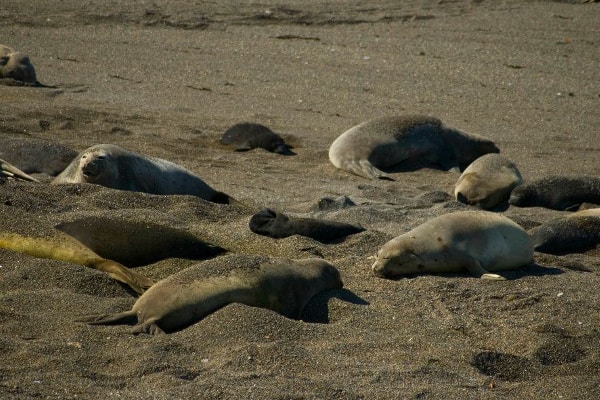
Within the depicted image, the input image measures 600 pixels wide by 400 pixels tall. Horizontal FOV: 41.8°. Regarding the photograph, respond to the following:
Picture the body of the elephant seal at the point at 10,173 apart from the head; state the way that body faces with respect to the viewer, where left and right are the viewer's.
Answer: facing to the left of the viewer

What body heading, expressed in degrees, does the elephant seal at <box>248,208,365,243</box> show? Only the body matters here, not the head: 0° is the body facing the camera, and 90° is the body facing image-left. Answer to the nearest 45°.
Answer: approximately 90°

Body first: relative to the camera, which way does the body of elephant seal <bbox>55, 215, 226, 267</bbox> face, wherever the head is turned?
to the viewer's left

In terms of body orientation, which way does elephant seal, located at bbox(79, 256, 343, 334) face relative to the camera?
to the viewer's right

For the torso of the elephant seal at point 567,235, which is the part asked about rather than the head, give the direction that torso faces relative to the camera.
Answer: to the viewer's left

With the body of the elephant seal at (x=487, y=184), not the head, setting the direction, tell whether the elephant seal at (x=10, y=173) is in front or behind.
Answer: in front

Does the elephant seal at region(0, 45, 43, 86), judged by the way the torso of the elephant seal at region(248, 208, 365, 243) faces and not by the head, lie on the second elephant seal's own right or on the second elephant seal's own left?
on the second elephant seal's own right

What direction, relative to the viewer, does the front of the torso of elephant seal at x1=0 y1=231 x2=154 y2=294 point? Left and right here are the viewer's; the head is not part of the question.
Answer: facing to the left of the viewer

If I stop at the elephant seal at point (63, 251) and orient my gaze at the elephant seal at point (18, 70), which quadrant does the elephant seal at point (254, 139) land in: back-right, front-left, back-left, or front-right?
front-right

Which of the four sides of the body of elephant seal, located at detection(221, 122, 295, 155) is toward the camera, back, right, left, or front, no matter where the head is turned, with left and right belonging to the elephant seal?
left

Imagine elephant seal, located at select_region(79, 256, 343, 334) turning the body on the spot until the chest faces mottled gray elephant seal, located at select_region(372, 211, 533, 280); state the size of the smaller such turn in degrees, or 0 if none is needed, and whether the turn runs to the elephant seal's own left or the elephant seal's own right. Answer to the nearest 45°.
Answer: approximately 45° to the elephant seal's own left

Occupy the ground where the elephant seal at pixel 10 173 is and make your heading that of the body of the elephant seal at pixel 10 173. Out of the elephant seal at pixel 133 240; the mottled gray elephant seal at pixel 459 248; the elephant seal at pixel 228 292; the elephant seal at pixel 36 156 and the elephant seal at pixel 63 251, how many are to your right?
1
